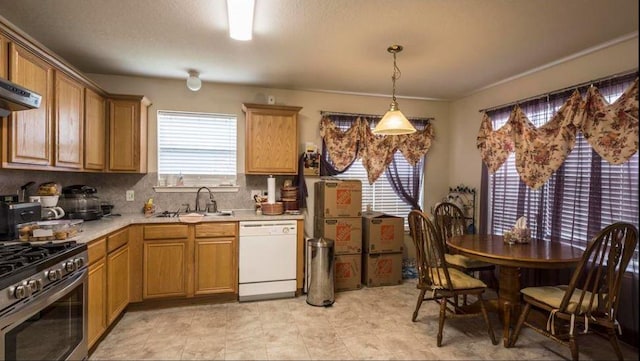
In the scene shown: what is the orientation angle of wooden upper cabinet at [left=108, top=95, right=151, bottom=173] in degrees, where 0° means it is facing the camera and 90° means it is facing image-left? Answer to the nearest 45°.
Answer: approximately 0°

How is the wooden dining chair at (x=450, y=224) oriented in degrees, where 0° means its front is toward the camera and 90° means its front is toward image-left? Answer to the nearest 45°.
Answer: approximately 315°

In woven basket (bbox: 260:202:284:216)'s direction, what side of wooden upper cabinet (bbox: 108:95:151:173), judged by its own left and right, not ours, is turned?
left

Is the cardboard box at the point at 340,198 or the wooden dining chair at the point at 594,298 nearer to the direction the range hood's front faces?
the wooden dining chair

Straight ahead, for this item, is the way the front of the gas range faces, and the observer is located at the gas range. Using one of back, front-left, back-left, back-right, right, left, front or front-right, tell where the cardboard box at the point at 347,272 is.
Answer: front-left

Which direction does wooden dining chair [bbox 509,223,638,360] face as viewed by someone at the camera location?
facing away from the viewer and to the left of the viewer

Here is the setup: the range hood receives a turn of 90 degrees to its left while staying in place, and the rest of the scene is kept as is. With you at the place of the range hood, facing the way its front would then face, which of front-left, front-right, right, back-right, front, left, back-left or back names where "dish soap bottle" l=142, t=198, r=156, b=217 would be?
front

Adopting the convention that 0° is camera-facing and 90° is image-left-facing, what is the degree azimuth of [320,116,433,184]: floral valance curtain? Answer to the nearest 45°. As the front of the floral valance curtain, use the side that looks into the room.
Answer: approximately 0°

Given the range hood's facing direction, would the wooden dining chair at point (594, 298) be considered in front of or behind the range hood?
in front
